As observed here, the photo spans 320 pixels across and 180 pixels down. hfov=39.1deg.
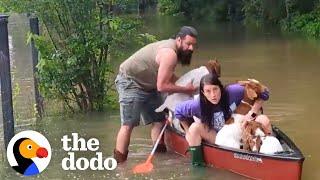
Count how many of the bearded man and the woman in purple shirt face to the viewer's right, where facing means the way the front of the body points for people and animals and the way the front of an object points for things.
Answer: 1

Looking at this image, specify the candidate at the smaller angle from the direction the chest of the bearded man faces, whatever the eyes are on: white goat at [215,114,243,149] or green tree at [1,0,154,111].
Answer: the white goat

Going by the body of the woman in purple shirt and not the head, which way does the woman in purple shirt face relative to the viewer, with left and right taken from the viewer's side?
facing the viewer

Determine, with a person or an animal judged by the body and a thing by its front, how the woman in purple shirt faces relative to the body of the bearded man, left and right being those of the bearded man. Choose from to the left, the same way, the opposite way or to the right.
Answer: to the right

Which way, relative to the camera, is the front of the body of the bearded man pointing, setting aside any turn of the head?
to the viewer's right

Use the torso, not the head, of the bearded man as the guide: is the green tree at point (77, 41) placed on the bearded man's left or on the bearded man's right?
on the bearded man's left

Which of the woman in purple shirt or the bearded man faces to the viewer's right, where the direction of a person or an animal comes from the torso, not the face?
the bearded man

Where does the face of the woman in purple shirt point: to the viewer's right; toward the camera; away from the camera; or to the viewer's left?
toward the camera

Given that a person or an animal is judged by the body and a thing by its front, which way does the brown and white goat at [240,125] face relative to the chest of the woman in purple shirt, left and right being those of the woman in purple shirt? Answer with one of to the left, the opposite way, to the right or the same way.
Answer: to the left

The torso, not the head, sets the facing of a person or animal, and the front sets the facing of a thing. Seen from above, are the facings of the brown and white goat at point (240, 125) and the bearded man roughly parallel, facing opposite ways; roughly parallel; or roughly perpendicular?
roughly parallel

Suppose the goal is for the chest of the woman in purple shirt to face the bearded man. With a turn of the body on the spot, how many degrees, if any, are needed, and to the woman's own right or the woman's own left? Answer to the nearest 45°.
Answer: approximately 135° to the woman's own right
